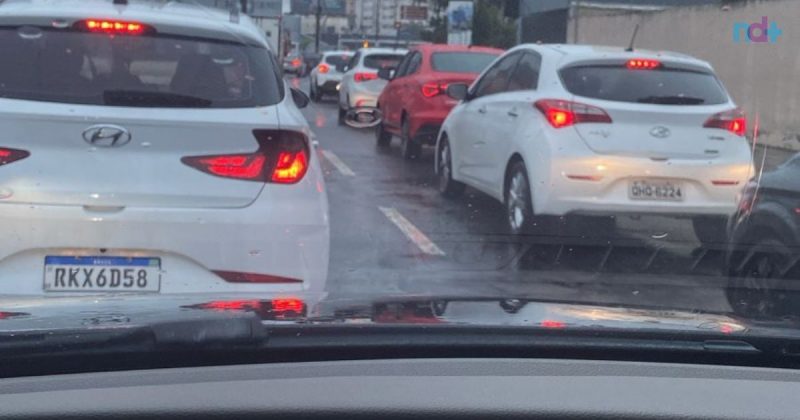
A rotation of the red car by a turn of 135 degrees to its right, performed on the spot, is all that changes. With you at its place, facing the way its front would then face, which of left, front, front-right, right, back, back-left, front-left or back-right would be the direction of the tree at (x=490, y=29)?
left

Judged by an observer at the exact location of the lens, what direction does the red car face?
facing away from the viewer and to the left of the viewer

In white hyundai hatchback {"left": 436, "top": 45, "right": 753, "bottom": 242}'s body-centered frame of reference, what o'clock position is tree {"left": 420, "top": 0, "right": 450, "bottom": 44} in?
The tree is roughly at 1 o'clock from the white hyundai hatchback.

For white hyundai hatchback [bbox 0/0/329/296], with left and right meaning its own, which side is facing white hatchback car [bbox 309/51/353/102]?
front

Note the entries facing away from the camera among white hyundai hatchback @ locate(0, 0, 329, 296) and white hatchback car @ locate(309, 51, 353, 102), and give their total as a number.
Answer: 2

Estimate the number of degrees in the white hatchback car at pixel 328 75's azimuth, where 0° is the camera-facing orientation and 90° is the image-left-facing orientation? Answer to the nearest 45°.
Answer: approximately 180°

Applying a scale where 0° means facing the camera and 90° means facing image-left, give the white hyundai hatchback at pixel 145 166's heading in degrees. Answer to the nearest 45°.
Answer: approximately 180°

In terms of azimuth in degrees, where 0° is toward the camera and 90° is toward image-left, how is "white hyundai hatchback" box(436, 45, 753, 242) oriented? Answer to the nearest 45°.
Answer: approximately 135°

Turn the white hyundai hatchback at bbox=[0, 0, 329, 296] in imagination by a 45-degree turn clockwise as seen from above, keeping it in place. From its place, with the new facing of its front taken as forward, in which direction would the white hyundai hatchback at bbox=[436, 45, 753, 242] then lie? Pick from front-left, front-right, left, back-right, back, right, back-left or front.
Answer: front

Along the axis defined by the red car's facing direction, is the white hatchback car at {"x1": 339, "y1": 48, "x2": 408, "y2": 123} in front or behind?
in front

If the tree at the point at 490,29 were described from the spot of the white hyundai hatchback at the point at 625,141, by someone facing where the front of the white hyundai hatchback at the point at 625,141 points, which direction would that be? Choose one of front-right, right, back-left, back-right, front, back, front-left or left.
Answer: front-right

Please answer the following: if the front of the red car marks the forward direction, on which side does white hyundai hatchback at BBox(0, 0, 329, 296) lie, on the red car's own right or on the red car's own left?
on the red car's own left

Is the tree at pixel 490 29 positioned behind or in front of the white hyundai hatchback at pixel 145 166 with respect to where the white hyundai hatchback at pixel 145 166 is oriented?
in front

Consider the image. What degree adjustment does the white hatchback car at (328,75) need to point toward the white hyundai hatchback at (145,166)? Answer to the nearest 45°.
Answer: approximately 180°

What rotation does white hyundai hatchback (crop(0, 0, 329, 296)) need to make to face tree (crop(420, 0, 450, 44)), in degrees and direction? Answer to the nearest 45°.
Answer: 0° — it already faces it
